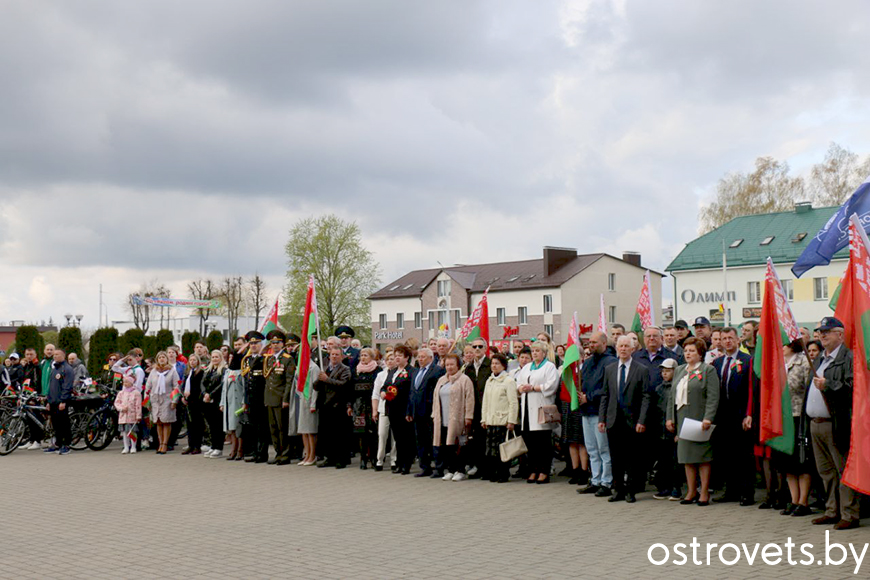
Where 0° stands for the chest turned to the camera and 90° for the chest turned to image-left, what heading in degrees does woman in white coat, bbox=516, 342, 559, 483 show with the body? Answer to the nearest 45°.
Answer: approximately 45°

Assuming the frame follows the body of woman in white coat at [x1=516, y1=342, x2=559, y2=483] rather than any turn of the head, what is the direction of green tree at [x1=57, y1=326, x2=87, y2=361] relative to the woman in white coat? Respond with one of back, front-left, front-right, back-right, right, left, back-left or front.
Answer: right

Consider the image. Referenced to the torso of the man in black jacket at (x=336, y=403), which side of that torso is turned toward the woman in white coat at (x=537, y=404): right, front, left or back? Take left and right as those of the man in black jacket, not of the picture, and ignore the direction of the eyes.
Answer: left

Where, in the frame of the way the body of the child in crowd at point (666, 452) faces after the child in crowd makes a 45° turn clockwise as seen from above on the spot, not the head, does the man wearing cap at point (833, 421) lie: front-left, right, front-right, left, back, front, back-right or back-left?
back-left

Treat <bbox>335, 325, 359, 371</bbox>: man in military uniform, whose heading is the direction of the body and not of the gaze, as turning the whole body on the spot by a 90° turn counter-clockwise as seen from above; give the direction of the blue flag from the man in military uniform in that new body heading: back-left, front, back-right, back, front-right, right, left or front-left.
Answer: front

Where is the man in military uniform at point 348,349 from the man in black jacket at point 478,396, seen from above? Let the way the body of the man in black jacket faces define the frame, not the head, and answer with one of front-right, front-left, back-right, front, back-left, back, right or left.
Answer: right

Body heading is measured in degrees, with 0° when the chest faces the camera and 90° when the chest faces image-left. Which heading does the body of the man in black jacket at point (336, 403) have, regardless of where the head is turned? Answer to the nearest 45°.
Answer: approximately 45°

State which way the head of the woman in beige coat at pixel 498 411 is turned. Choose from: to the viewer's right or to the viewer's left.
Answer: to the viewer's left

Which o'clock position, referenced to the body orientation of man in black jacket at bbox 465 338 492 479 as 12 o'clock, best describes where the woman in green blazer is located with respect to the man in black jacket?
The woman in green blazer is roughly at 9 o'clock from the man in black jacket.

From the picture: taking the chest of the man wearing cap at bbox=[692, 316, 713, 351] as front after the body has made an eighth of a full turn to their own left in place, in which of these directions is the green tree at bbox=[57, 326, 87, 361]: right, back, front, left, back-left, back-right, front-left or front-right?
back-right

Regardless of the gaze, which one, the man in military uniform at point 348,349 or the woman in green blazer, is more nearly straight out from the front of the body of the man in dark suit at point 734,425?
the woman in green blazer

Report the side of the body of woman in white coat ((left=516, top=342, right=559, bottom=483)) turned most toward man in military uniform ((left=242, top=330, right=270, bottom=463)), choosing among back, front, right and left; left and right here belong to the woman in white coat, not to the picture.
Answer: right

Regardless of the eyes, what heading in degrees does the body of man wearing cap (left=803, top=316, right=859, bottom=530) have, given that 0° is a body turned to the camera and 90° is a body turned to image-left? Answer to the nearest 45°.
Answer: approximately 45°

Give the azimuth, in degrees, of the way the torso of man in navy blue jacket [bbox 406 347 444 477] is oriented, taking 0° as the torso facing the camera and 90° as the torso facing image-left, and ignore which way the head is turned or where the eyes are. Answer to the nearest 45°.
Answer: approximately 45°
